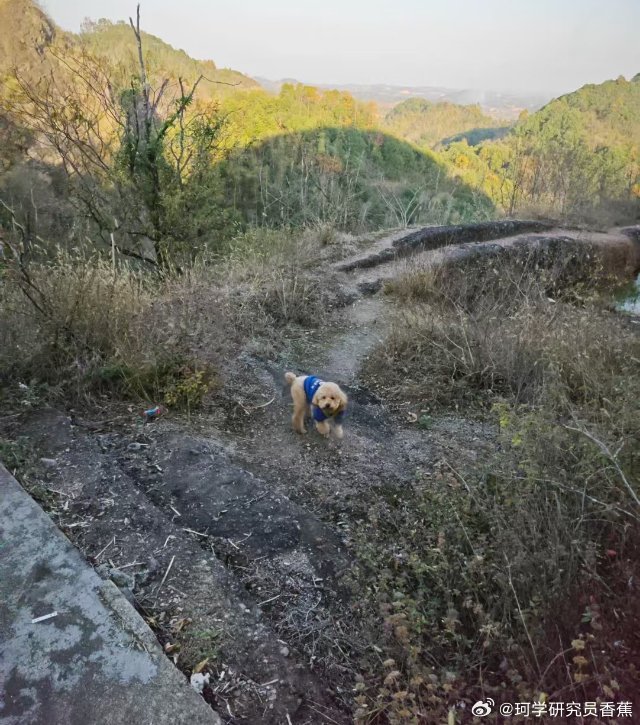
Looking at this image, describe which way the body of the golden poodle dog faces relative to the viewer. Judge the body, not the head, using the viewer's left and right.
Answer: facing the viewer and to the right of the viewer

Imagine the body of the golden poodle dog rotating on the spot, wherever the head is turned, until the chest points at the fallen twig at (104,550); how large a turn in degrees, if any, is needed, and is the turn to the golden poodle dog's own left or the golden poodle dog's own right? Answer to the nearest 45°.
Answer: approximately 90° to the golden poodle dog's own right
